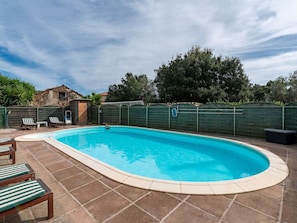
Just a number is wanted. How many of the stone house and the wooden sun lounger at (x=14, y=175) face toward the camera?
1

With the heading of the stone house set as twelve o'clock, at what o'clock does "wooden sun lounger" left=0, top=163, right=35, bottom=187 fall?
The wooden sun lounger is roughly at 12 o'clock from the stone house.

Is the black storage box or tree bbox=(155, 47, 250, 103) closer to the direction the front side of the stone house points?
the black storage box

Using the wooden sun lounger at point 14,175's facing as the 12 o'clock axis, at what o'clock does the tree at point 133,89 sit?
The tree is roughly at 10 o'clock from the wooden sun lounger.

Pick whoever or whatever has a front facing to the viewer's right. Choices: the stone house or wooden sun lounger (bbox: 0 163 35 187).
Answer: the wooden sun lounger

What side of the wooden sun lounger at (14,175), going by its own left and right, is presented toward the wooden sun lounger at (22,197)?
right

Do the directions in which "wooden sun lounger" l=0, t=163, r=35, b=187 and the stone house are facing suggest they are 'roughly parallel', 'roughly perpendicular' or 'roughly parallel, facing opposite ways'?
roughly perpendicular

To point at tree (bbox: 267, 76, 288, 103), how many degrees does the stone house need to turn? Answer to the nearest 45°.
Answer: approximately 45° to its left

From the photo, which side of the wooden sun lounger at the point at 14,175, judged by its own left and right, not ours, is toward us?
right

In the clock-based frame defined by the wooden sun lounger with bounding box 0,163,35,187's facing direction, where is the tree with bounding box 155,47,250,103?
The tree is roughly at 11 o'clock from the wooden sun lounger.

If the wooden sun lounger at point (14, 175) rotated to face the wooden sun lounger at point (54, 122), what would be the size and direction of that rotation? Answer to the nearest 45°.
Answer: approximately 90° to its left

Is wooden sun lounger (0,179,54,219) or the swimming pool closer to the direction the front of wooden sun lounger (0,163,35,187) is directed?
the swimming pool

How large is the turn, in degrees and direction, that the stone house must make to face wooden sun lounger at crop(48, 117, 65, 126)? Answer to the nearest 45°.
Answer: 0° — it already faces it
